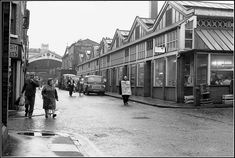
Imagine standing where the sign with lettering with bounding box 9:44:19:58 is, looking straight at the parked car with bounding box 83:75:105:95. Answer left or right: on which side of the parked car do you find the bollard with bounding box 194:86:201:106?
right

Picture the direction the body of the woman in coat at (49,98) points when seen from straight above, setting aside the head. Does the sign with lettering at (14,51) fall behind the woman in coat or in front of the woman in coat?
behind
